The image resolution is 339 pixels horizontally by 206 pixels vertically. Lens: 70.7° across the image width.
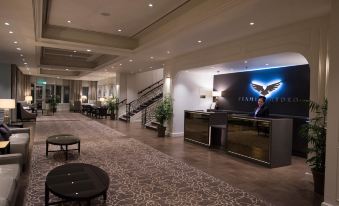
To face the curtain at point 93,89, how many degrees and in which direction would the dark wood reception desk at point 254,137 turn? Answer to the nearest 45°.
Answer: approximately 90° to its right

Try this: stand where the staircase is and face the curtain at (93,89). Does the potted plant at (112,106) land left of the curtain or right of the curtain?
left

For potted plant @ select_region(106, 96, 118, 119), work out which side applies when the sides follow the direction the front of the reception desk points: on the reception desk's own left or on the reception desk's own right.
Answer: on the reception desk's own right

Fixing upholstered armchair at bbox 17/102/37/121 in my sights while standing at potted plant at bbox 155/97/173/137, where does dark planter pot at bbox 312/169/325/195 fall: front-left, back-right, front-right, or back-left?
back-left

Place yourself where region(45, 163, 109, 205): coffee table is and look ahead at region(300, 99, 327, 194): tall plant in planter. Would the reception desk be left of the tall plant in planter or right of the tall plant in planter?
left

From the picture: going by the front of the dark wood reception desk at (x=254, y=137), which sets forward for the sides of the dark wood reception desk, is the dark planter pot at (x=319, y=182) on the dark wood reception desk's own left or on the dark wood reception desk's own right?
on the dark wood reception desk's own left

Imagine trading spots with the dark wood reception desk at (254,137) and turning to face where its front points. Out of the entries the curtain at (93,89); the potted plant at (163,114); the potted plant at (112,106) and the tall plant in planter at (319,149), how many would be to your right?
3

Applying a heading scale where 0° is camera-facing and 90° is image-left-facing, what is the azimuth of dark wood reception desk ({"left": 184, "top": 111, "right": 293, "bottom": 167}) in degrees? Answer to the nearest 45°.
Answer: approximately 45°

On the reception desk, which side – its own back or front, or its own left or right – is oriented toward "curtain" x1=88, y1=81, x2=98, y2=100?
right
